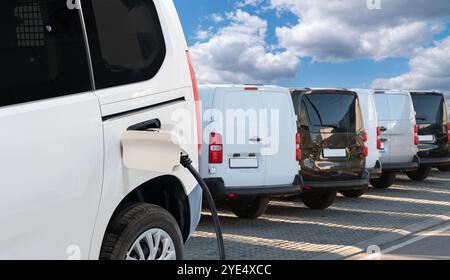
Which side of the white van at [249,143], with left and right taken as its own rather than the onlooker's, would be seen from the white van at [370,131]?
right

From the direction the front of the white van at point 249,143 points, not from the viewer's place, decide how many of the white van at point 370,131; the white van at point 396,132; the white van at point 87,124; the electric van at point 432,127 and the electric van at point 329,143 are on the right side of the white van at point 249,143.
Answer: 4

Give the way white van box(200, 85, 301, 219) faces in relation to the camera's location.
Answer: facing away from the viewer and to the left of the viewer

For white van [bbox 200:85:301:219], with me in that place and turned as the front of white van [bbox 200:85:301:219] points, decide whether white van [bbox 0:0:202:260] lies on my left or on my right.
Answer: on my left

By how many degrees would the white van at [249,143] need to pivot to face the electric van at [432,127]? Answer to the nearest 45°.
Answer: approximately 90° to its right
